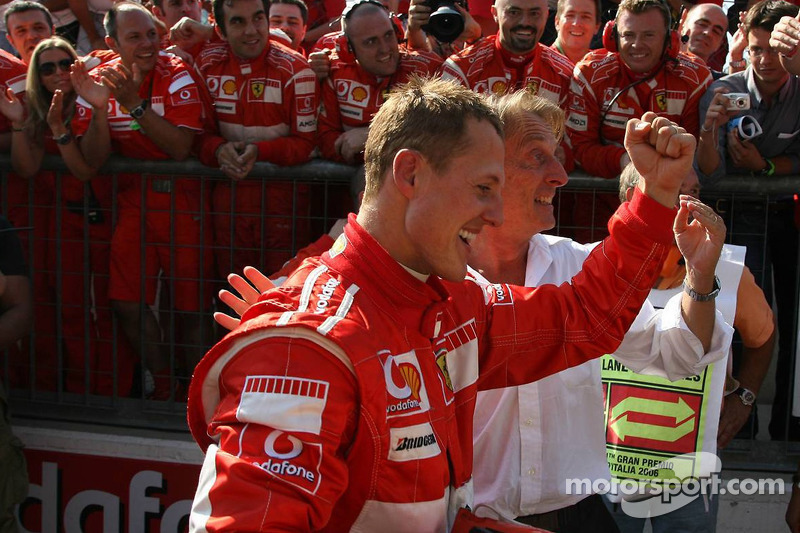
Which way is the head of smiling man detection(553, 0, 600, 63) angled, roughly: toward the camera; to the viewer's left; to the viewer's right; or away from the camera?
toward the camera

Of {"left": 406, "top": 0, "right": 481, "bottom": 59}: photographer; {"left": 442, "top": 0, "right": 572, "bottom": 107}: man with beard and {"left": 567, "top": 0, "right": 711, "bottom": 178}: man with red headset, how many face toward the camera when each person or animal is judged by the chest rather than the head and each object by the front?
3

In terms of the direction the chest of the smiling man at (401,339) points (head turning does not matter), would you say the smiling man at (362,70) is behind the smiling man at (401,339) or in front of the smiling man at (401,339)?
behind

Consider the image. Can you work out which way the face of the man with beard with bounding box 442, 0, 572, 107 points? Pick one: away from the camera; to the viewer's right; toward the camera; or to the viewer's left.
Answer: toward the camera

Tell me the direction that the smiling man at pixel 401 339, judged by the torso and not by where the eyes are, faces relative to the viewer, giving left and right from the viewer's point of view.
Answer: facing the viewer and to the right of the viewer

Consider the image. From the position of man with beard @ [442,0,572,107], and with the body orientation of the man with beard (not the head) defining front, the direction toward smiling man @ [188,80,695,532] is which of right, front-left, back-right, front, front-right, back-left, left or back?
front

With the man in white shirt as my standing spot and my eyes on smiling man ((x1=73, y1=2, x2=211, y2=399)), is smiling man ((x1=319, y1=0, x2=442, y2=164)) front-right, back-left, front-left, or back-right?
front-right

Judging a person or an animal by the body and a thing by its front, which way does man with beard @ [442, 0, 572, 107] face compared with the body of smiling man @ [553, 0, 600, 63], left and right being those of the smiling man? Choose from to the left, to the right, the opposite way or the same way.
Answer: the same way

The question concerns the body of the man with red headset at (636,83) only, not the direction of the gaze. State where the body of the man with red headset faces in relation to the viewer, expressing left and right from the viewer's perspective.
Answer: facing the viewer

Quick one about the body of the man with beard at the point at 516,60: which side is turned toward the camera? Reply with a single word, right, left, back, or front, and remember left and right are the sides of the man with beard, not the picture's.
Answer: front

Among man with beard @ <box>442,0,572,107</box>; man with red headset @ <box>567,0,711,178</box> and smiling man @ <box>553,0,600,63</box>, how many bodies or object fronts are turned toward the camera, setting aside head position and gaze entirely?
3

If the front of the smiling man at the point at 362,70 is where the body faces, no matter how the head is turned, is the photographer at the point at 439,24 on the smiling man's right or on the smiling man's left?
on the smiling man's left

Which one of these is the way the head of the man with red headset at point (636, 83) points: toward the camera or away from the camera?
toward the camera

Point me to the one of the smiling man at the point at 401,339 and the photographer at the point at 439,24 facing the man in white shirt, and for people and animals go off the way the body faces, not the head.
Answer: the photographer

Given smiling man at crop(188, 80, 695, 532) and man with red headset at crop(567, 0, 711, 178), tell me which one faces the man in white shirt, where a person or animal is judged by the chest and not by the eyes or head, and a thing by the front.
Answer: the man with red headset

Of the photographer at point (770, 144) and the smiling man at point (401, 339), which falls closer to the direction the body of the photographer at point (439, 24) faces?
the smiling man

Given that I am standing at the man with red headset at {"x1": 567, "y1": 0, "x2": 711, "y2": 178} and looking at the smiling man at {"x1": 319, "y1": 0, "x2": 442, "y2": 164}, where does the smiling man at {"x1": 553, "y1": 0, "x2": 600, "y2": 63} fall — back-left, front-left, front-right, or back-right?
front-right

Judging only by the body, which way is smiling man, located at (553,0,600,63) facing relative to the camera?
toward the camera

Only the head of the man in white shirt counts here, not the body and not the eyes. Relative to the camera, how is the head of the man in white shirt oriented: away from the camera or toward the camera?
toward the camera
